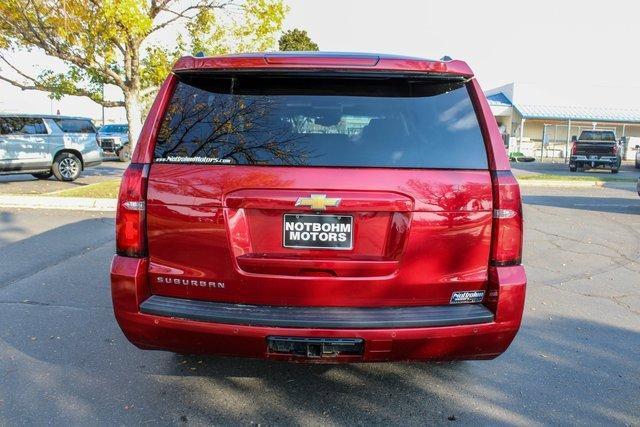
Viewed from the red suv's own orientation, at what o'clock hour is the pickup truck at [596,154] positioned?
The pickup truck is roughly at 1 o'clock from the red suv.

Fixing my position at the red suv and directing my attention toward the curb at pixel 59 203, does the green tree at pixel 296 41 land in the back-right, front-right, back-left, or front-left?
front-right

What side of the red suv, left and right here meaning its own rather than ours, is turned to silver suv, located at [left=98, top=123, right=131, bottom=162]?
front

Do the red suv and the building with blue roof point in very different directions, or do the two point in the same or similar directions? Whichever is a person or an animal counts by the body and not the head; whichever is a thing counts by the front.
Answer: very different directions

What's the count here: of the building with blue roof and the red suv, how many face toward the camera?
1

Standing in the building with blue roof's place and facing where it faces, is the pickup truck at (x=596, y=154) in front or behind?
in front

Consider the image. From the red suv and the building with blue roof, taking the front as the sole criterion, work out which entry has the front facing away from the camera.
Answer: the red suv

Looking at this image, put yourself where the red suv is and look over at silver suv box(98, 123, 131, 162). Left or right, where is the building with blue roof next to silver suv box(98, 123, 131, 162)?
right

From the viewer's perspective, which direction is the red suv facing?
away from the camera

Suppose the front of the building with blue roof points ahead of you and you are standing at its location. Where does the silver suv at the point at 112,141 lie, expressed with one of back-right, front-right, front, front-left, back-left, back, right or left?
front-right

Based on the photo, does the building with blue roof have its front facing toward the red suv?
yes

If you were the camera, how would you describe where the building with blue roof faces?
facing the viewer

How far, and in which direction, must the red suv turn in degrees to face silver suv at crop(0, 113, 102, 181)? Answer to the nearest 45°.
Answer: approximately 45° to its left
